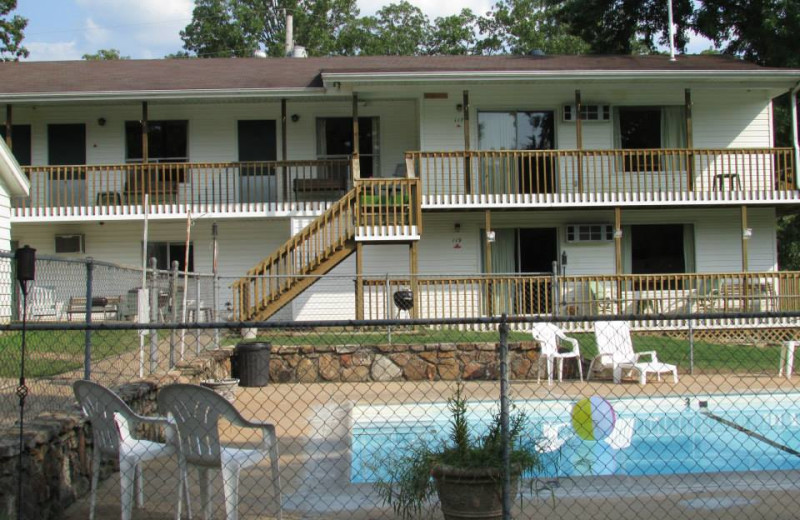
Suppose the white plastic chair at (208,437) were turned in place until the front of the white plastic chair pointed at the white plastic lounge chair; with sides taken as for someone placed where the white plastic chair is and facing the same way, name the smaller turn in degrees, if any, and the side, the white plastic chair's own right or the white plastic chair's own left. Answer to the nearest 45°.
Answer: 0° — it already faces it

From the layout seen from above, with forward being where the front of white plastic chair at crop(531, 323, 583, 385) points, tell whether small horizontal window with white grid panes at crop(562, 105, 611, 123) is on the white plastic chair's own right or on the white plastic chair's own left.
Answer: on the white plastic chair's own left

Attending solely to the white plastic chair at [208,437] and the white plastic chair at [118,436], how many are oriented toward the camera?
0

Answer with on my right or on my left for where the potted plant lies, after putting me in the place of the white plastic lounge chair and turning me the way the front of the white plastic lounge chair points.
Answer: on my right

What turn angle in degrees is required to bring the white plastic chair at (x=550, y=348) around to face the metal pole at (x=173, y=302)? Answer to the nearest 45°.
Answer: approximately 90° to its right

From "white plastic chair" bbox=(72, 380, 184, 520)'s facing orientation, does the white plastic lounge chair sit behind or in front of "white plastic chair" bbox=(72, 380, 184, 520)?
in front

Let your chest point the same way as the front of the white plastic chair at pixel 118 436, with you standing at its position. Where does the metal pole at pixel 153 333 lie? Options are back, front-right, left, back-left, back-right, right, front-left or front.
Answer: front-left

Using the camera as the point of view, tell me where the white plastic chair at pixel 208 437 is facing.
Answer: facing away from the viewer and to the right of the viewer

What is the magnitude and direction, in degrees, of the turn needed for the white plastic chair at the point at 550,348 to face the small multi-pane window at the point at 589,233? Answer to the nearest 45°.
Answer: approximately 135° to its left

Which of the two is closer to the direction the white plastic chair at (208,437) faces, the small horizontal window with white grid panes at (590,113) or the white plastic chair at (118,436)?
the small horizontal window with white grid panes

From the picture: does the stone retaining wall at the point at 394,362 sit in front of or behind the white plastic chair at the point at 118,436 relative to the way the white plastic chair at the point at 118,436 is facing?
in front

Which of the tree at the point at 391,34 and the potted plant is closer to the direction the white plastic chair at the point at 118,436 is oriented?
the tree

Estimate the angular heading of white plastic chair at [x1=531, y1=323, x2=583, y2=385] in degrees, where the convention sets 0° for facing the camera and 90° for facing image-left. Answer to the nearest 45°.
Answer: approximately 315°

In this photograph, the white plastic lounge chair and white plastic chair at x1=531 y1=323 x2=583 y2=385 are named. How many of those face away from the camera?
0
